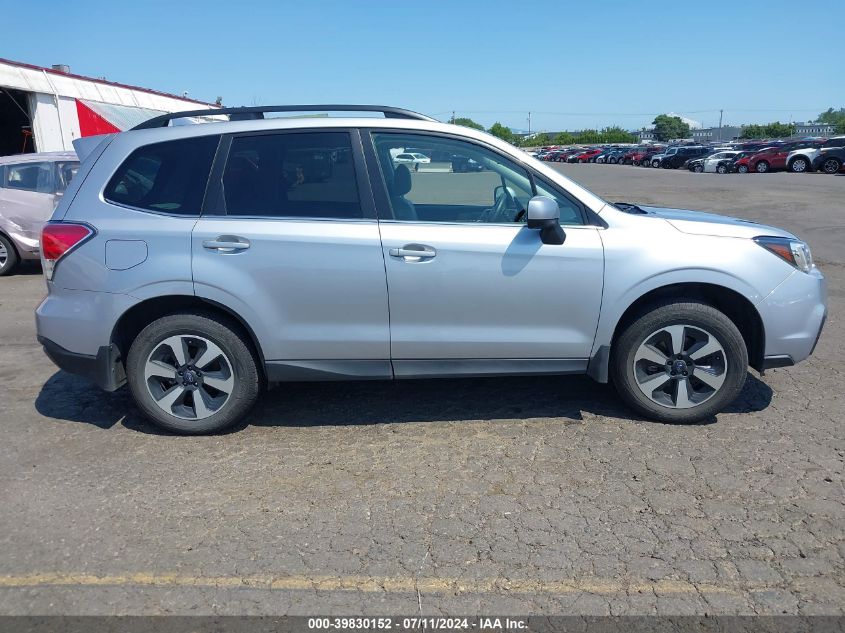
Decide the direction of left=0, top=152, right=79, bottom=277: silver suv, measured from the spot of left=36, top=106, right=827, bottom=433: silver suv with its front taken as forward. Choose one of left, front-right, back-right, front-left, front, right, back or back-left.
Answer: back-left

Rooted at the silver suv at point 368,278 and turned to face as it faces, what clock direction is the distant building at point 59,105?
The distant building is roughly at 8 o'clock from the silver suv.

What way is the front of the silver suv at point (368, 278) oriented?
to the viewer's right
